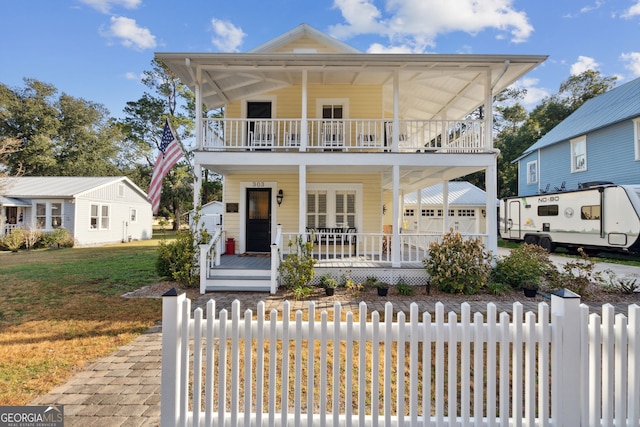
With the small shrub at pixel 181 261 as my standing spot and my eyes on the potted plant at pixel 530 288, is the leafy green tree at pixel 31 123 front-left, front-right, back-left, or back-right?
back-left

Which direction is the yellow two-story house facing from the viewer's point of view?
toward the camera

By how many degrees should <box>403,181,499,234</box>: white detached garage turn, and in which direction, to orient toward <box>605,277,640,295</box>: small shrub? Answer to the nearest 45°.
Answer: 0° — it already faces it

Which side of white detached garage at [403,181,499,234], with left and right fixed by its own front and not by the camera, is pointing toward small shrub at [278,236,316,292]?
front

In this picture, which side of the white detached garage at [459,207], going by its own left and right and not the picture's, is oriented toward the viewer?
front

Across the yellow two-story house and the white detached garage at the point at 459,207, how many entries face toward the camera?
2
